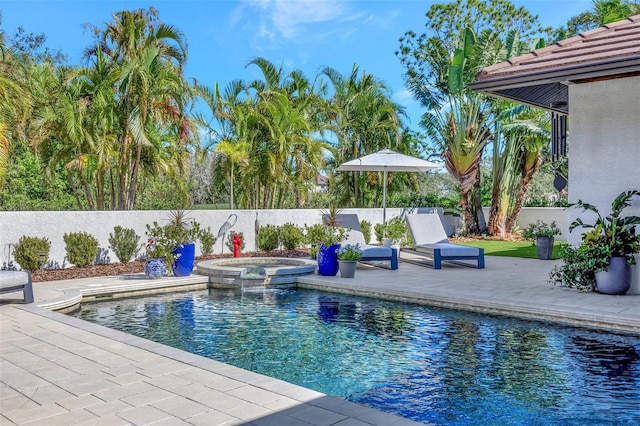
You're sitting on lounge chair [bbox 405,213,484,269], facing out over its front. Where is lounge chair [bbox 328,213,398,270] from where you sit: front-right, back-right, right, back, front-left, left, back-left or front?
right

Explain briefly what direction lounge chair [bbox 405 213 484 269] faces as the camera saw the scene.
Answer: facing the viewer and to the right of the viewer

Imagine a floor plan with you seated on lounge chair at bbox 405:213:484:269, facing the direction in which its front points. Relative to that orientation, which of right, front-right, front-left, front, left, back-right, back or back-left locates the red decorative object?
back-right

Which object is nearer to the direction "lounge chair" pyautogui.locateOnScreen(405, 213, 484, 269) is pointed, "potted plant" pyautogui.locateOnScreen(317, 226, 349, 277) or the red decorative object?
the potted plant

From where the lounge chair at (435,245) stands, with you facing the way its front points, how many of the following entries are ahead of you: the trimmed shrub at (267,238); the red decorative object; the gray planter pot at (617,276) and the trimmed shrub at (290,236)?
1

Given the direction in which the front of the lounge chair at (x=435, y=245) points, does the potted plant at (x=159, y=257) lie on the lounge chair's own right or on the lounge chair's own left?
on the lounge chair's own right

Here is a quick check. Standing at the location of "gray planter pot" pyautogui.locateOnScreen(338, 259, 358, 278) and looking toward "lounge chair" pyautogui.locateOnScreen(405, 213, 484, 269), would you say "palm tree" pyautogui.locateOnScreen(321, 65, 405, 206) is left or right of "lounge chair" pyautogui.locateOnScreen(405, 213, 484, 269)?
left

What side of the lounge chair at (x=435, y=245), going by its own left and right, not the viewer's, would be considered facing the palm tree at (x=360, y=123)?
back

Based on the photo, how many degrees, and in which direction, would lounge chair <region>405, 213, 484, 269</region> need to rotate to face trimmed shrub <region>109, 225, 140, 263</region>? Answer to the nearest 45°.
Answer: approximately 135° to its right

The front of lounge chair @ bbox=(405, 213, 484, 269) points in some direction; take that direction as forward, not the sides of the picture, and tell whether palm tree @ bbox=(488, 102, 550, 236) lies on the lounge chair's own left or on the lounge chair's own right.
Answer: on the lounge chair's own left

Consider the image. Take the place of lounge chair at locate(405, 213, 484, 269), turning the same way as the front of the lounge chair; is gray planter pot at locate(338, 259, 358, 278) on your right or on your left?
on your right

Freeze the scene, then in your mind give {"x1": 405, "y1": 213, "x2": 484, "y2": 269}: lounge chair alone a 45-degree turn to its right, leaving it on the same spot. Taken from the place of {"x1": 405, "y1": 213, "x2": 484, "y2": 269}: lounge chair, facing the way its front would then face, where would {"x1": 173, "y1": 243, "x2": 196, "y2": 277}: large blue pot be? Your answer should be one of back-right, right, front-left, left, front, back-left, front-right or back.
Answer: front-right

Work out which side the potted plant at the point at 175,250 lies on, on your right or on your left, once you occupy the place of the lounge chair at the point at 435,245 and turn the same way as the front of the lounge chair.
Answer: on your right

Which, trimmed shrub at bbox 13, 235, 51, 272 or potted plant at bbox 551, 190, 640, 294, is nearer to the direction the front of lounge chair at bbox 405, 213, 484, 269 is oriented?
the potted plant

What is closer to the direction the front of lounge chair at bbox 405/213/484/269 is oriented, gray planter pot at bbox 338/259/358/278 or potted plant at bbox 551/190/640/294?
the potted plant

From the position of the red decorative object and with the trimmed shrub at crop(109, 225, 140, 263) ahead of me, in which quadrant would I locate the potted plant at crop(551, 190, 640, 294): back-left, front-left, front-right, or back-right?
back-left

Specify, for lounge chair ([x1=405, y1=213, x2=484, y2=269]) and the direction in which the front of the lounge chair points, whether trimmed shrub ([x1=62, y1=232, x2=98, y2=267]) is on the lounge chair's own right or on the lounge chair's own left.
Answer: on the lounge chair's own right
